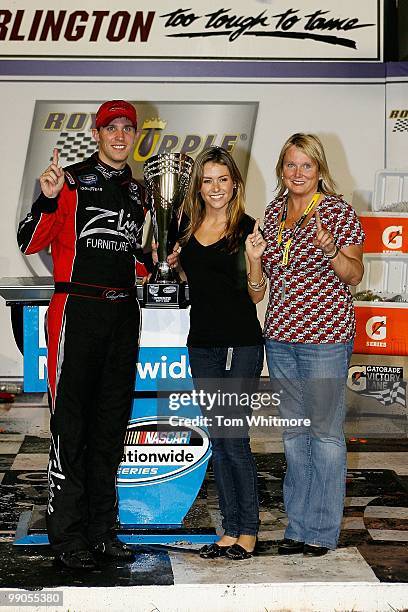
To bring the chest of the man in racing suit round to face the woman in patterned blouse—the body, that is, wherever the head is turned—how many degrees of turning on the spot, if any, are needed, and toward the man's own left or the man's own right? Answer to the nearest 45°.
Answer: approximately 45° to the man's own left

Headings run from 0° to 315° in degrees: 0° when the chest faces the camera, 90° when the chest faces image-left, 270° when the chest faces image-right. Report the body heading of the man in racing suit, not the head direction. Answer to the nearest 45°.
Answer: approximately 315°

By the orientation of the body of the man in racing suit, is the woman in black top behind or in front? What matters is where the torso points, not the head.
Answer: in front
